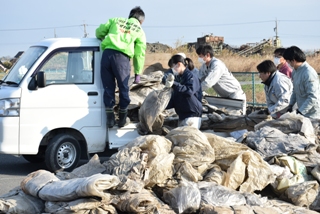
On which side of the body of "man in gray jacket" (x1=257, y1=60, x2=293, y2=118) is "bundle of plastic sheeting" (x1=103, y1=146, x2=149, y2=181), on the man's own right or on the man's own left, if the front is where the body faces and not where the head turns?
on the man's own left

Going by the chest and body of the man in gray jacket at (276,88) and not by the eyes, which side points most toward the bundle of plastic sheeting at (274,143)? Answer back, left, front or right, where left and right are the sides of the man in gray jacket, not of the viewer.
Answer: left

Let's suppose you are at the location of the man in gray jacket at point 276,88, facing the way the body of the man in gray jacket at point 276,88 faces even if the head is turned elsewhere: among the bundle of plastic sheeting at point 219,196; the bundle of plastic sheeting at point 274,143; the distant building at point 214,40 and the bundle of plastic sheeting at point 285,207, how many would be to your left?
3

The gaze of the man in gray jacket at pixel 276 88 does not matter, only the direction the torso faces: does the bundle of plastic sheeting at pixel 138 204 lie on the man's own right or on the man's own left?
on the man's own left

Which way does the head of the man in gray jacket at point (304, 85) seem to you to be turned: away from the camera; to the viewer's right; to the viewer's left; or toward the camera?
to the viewer's left

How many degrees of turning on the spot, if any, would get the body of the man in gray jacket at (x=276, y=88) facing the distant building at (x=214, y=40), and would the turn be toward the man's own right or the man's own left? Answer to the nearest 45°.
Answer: approximately 90° to the man's own right

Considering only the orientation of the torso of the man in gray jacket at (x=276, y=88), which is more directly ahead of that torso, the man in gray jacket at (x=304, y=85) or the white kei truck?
the white kei truck

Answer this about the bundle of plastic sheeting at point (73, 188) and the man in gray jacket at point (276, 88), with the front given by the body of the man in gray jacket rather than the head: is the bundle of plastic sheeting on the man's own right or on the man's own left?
on the man's own left

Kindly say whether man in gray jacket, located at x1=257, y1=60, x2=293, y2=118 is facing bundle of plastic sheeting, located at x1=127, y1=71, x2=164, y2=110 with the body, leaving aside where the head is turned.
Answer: yes

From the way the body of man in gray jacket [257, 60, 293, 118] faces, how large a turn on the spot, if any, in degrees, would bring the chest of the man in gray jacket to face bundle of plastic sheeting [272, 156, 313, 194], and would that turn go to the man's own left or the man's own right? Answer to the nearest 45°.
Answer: approximately 90° to the man's own left

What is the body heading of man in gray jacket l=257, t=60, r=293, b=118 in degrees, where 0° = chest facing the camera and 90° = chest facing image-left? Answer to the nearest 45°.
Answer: approximately 90°

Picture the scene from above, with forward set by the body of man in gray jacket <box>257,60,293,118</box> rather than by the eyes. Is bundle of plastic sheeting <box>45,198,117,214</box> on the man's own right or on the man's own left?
on the man's own left

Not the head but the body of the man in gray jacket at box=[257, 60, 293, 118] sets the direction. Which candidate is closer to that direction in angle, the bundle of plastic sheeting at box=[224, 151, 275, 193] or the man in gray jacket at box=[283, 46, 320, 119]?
the bundle of plastic sheeting

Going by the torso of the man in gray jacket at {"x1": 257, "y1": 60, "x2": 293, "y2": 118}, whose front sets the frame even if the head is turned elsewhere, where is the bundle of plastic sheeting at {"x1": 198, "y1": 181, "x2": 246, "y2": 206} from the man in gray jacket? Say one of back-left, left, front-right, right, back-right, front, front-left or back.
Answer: left

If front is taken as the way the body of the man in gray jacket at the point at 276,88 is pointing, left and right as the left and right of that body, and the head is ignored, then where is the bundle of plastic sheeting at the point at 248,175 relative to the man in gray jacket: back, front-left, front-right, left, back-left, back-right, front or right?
left

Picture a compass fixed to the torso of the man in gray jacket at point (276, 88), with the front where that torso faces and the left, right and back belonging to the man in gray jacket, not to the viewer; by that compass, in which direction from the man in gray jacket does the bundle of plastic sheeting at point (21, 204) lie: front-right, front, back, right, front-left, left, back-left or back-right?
front-left

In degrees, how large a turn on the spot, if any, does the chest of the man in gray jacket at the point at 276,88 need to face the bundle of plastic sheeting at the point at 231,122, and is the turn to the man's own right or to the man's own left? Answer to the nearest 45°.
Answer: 0° — they already face it

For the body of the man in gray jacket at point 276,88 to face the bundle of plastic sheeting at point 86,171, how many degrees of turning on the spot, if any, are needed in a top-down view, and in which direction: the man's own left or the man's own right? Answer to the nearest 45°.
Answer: approximately 45° to the man's own left
